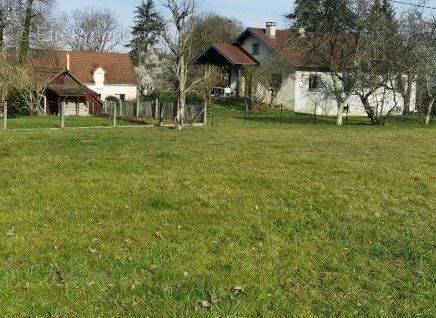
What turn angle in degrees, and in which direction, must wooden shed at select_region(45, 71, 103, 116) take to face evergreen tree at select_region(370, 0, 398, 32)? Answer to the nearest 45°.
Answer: approximately 45° to its left

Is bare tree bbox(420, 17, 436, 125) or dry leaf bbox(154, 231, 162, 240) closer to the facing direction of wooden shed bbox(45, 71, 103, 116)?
the dry leaf

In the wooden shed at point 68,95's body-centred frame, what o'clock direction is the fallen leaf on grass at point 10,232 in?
The fallen leaf on grass is roughly at 12 o'clock from the wooden shed.

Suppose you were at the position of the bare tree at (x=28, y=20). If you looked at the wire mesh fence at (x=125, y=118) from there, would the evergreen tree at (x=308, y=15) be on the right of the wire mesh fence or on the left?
left

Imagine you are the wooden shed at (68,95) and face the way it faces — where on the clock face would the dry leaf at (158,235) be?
The dry leaf is roughly at 12 o'clock from the wooden shed.

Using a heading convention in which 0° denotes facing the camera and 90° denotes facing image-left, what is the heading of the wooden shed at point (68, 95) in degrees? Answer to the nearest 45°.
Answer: approximately 0°

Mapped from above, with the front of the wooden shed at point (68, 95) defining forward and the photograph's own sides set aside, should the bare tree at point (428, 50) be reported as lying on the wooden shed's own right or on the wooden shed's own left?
on the wooden shed's own left

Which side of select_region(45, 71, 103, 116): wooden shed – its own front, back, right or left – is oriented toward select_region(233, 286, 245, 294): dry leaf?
front

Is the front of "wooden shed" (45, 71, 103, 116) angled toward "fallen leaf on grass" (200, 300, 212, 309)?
yes

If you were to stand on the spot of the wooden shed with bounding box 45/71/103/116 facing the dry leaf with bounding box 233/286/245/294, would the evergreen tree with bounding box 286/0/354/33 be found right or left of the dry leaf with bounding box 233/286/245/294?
left
